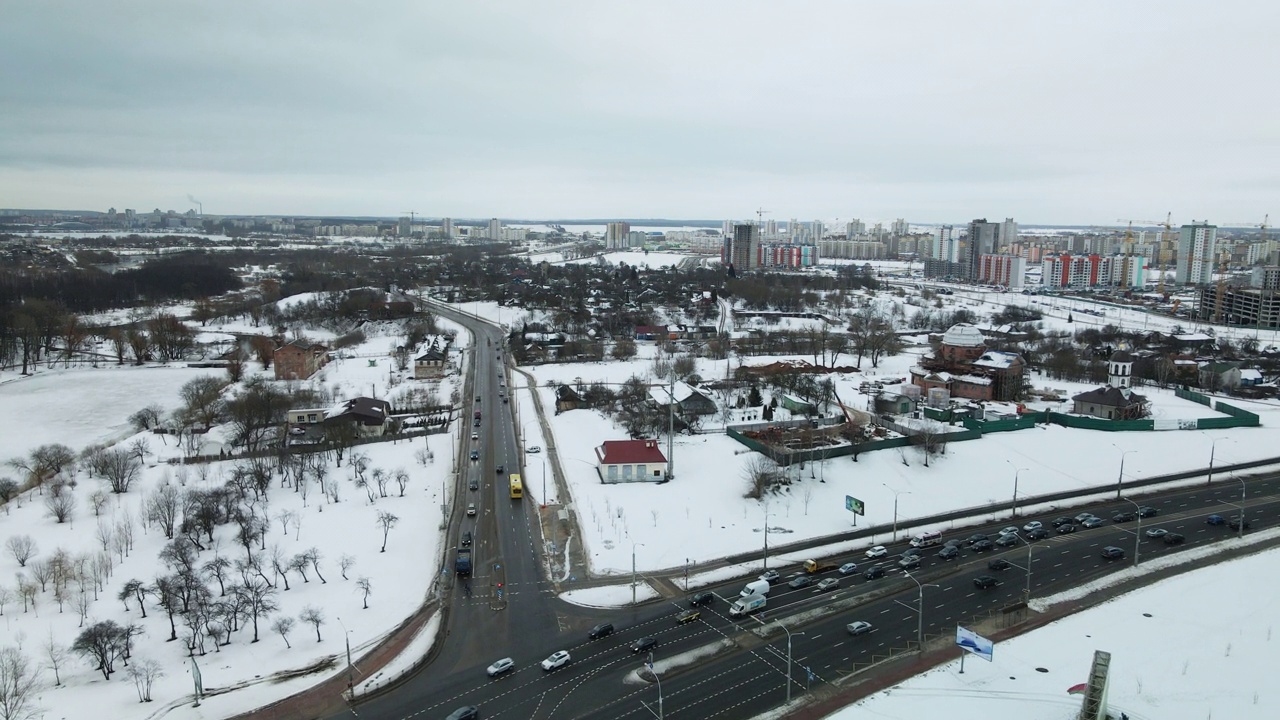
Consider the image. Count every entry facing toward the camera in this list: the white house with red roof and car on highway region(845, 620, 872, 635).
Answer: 1

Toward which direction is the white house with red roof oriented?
toward the camera

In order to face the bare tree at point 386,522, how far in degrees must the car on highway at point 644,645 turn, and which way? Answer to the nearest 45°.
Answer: approximately 90° to its right

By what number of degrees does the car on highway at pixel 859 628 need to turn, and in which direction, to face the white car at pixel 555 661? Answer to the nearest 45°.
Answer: approximately 180°

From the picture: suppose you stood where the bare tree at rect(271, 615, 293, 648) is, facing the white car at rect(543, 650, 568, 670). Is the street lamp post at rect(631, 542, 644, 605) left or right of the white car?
left

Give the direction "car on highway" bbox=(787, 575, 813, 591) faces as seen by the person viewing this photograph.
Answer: facing the viewer and to the left of the viewer

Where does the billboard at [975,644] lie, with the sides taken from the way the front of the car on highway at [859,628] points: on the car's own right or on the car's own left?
on the car's own right

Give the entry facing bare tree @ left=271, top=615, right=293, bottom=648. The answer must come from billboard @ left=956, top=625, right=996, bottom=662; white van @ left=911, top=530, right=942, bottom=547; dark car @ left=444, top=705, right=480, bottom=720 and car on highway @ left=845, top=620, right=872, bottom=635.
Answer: the white van

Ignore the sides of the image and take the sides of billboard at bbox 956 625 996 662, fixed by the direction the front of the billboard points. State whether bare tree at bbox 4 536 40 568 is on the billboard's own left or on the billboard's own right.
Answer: on the billboard's own right

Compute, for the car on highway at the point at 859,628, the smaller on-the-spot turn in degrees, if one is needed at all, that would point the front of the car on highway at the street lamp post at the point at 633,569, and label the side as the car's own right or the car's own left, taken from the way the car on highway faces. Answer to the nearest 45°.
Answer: approximately 135° to the car's own left
